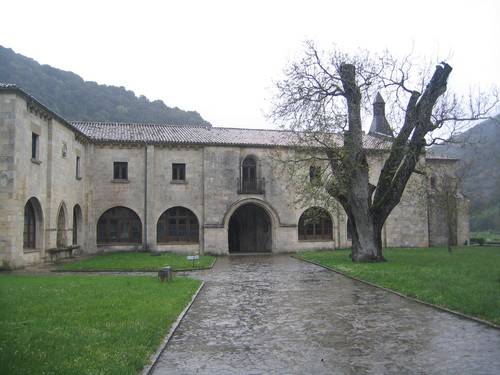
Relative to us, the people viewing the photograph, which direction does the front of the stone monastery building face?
facing the viewer

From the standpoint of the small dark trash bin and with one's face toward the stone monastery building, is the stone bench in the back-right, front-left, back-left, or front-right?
front-left

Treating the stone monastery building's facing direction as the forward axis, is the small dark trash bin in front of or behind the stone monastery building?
in front

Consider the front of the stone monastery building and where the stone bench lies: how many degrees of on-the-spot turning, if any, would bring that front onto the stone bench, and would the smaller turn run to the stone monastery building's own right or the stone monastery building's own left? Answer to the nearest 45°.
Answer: approximately 45° to the stone monastery building's own right
